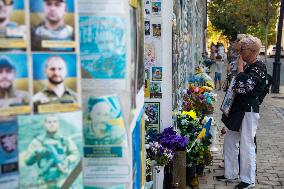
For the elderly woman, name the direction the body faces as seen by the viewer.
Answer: to the viewer's left

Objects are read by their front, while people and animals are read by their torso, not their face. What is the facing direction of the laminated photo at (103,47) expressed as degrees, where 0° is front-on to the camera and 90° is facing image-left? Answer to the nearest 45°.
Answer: approximately 0°

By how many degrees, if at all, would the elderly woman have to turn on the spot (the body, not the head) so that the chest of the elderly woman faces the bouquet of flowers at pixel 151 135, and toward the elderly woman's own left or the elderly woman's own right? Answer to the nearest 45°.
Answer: approximately 45° to the elderly woman's own left

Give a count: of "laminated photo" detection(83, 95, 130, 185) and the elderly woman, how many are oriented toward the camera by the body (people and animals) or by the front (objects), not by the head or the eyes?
1

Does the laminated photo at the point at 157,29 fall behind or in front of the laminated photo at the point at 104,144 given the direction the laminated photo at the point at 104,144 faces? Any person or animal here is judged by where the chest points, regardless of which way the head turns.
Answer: behind

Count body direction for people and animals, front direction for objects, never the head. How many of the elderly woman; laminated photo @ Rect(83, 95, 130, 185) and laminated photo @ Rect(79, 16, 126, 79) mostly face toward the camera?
2

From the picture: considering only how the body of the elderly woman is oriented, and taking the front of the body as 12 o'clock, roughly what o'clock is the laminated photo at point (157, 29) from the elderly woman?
The laminated photo is roughly at 11 o'clock from the elderly woman.
